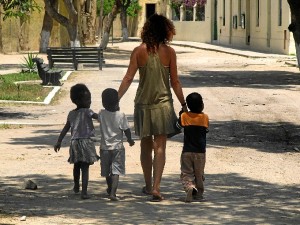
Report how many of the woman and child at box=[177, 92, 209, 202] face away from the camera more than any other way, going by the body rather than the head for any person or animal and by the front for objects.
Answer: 2

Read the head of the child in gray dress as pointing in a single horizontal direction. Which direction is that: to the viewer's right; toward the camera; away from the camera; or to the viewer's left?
away from the camera

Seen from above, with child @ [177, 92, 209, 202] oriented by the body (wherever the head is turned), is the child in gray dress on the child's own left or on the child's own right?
on the child's own left

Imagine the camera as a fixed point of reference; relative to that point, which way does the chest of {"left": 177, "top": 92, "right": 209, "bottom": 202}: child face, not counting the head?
away from the camera

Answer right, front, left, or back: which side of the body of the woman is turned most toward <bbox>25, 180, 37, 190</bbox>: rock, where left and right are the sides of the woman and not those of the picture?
left

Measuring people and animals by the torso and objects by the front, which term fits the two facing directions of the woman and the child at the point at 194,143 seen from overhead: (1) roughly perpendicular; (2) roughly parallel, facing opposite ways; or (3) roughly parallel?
roughly parallel

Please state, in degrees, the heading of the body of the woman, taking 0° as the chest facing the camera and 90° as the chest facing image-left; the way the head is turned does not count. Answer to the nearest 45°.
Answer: approximately 180°

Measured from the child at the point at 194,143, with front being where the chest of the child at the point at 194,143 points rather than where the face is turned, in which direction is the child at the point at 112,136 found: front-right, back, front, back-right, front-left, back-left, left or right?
left

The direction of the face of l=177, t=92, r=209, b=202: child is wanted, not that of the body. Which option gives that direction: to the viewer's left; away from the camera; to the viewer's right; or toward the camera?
away from the camera
